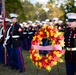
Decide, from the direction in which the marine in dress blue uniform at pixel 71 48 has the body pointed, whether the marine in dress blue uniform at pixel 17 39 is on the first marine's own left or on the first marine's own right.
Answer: on the first marine's own right

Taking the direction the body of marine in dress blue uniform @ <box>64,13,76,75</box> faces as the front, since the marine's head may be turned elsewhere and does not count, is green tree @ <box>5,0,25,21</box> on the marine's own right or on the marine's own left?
on the marine's own right

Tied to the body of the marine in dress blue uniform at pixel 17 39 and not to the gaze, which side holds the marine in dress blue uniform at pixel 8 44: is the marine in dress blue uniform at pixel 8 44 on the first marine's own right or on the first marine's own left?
on the first marine's own right

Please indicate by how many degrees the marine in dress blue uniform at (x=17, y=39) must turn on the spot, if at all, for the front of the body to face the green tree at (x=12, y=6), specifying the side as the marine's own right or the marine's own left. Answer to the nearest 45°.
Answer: approximately 135° to the marine's own right

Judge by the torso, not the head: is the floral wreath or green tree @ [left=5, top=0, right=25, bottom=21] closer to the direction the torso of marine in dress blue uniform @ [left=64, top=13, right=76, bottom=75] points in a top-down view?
the floral wreath

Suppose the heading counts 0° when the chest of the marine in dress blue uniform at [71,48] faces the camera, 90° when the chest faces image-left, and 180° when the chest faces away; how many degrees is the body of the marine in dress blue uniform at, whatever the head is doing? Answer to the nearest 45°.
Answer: approximately 45°
